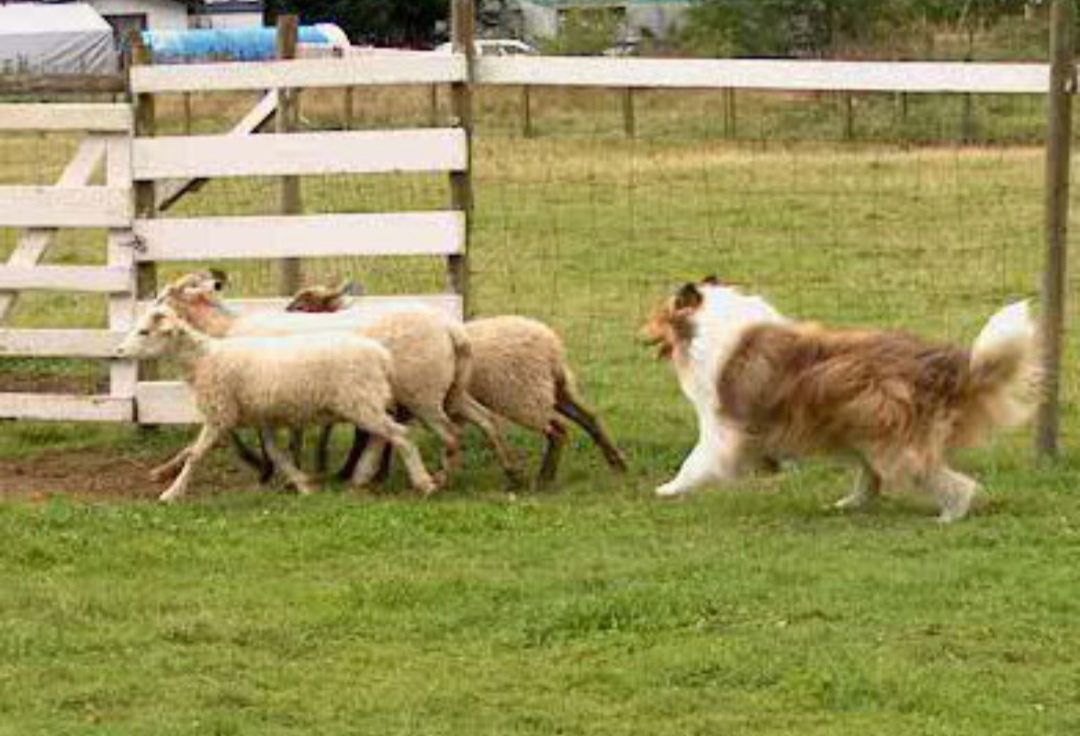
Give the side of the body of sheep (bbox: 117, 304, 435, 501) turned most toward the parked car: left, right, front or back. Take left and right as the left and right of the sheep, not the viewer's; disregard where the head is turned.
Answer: right

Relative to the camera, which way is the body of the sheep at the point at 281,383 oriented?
to the viewer's left

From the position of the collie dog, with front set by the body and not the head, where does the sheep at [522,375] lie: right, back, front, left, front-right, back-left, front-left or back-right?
front-right

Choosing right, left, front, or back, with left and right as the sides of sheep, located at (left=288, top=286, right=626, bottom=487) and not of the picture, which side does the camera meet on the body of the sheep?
left

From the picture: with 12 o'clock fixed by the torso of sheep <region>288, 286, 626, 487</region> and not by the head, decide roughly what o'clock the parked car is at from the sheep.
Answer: The parked car is roughly at 3 o'clock from the sheep.

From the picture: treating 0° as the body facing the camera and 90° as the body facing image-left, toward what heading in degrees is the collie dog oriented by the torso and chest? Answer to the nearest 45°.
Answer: approximately 90°

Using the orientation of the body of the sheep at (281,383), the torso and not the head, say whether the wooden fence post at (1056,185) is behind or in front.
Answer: behind

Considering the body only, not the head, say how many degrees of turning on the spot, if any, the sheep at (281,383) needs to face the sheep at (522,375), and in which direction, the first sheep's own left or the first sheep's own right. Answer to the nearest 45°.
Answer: approximately 180°

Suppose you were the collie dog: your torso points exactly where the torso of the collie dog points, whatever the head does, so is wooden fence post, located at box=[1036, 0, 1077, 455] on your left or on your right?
on your right

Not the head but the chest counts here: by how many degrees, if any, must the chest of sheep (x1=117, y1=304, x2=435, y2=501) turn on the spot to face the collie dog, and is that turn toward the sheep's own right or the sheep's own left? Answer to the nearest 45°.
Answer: approximately 135° to the sheep's own left
